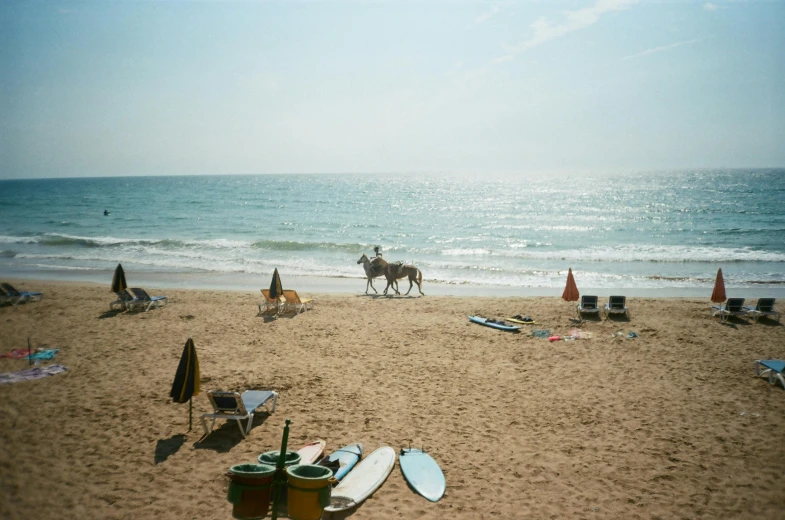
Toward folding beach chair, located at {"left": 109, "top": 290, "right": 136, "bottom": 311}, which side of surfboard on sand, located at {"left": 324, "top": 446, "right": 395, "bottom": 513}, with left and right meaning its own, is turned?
left

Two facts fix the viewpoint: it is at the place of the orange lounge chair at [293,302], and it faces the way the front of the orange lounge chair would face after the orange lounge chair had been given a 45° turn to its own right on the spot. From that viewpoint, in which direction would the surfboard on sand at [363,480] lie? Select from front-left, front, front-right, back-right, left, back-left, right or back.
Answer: right

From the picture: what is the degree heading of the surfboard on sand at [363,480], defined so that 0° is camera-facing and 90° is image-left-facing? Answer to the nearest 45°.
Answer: approximately 225°

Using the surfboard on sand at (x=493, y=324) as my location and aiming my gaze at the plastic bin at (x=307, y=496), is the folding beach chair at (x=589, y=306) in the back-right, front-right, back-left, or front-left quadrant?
back-left

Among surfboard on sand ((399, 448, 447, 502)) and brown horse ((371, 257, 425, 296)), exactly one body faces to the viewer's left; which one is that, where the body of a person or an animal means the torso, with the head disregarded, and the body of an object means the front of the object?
the brown horse

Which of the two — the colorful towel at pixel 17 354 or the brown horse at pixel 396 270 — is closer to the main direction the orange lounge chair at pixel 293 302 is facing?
the brown horse

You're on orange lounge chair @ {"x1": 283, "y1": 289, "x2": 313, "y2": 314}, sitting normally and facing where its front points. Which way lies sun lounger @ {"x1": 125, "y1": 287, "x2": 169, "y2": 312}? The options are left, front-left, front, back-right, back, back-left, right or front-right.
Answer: back-left

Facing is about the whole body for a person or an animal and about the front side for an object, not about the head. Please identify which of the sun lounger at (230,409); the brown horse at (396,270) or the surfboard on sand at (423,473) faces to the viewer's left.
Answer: the brown horse

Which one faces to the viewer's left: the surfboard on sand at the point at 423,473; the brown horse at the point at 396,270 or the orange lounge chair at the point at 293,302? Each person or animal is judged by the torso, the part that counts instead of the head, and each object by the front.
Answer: the brown horse

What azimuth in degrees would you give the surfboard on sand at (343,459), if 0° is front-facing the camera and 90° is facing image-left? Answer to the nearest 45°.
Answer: approximately 225°

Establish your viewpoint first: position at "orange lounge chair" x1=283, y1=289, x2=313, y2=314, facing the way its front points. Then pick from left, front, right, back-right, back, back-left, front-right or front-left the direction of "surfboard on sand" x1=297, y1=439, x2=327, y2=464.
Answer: back-right

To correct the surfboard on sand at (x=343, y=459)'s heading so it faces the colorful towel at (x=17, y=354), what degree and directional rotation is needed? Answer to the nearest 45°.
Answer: approximately 90° to its left

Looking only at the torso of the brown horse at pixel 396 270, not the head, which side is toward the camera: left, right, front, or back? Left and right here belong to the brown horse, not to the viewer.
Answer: left

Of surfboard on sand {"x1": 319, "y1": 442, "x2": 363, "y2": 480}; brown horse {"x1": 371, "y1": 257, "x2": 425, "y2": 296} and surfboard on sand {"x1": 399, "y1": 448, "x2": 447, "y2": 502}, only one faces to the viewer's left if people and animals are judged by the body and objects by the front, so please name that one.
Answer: the brown horse

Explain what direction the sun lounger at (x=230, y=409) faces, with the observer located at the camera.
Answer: facing away from the viewer and to the right of the viewer

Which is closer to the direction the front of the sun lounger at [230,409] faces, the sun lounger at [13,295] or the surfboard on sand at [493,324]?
the surfboard on sand
